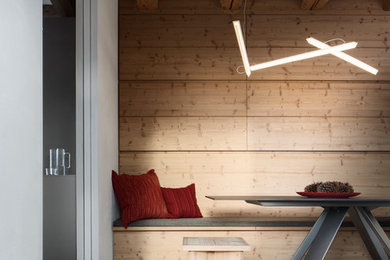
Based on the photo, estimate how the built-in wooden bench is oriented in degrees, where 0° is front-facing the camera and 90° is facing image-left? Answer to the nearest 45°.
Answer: approximately 0°

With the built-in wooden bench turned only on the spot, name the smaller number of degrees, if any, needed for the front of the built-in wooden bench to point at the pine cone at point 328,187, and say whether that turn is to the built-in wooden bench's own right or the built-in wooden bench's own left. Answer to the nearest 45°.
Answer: approximately 45° to the built-in wooden bench's own left
